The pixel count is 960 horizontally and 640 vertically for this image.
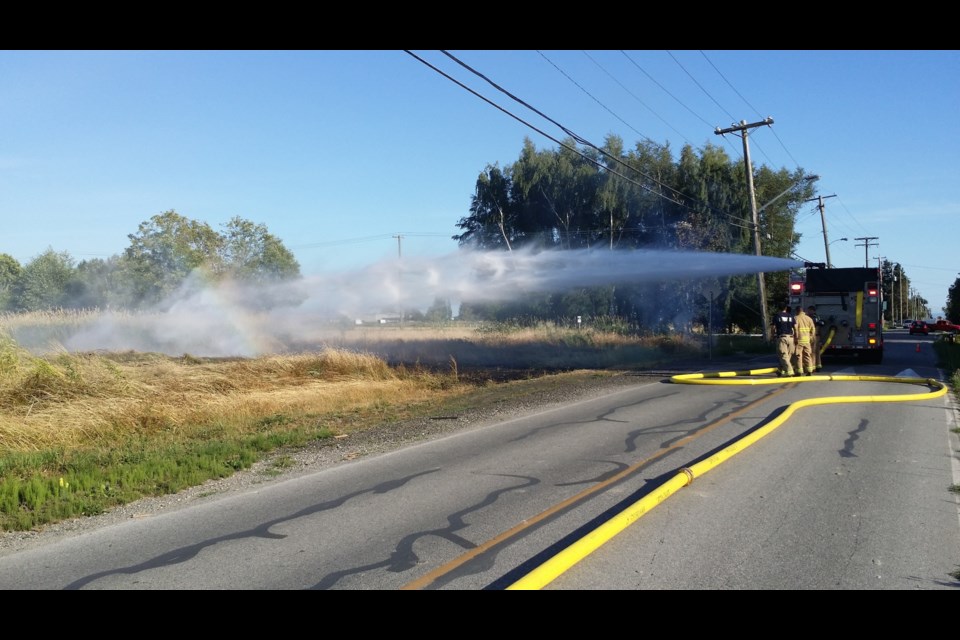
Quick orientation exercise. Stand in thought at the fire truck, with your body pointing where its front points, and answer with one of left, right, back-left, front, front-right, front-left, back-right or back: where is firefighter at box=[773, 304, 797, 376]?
back

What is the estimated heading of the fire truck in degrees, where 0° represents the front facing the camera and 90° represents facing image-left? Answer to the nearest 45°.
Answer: approximately 180°

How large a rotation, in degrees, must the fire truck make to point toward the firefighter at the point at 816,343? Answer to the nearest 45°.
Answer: approximately 180°

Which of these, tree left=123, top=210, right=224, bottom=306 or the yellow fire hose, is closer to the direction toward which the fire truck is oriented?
the tree

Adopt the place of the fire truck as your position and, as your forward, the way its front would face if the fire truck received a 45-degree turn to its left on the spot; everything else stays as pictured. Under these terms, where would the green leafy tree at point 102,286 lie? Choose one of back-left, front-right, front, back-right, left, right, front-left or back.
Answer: front-left

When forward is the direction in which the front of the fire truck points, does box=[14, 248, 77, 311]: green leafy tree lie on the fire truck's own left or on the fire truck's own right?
on the fire truck's own left

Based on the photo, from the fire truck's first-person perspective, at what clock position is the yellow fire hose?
The yellow fire hose is roughly at 6 o'clock from the fire truck.

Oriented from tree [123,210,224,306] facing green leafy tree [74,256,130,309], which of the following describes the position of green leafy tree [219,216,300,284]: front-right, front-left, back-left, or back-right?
back-right

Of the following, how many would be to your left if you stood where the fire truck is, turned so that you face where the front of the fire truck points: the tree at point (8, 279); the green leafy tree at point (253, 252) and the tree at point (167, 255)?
3

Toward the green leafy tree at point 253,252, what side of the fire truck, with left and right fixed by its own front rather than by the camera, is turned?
left

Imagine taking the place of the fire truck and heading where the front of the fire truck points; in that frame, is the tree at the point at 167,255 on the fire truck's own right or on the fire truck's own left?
on the fire truck's own left

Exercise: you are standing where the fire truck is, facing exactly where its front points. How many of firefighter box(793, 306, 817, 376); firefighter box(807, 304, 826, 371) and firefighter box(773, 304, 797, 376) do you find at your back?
3

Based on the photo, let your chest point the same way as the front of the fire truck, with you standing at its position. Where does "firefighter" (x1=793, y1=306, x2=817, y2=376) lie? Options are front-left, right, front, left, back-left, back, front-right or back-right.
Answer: back
